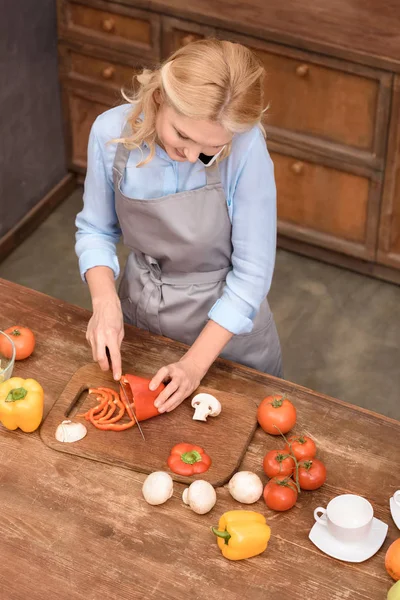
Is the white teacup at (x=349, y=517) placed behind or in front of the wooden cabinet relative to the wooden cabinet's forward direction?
in front

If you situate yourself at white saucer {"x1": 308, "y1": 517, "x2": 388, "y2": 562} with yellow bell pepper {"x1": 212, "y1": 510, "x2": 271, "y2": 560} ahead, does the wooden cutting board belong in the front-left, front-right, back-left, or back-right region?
front-right

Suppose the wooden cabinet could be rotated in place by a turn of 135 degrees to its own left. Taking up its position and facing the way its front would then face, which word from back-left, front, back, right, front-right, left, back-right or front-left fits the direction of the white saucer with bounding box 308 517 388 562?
right

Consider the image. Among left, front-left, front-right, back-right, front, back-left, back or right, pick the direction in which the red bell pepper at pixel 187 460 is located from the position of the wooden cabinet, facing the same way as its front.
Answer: front-left

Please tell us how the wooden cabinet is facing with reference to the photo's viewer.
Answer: facing the viewer and to the left of the viewer

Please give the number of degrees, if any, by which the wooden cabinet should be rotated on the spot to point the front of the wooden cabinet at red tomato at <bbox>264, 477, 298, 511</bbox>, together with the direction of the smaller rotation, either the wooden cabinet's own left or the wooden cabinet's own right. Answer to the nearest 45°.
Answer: approximately 45° to the wooden cabinet's own left

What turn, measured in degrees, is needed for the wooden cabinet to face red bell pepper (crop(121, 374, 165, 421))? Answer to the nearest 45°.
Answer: approximately 45° to its left

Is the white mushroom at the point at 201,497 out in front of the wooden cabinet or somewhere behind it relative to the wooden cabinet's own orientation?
in front

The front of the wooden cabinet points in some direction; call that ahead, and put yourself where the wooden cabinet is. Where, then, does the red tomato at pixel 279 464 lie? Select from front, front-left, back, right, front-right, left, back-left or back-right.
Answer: front-left
